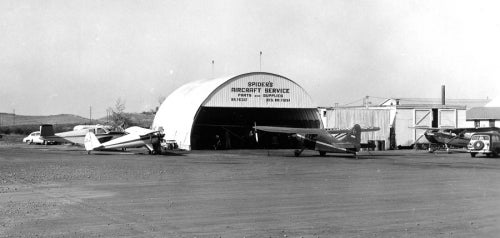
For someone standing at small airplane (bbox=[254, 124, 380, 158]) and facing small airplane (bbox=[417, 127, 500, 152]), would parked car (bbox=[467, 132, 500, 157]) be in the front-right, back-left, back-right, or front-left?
front-right

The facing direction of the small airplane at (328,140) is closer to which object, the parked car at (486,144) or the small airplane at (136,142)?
the small airplane

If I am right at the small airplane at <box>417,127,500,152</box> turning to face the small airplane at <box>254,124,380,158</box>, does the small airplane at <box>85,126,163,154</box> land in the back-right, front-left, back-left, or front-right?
front-right

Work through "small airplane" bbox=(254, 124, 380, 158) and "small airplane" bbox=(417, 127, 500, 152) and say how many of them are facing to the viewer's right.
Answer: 0

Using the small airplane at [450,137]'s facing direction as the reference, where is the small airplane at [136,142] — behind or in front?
in front

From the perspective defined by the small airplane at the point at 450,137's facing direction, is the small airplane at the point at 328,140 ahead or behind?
ahead

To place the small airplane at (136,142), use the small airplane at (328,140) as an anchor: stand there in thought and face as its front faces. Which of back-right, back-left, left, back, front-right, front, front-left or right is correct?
front-left

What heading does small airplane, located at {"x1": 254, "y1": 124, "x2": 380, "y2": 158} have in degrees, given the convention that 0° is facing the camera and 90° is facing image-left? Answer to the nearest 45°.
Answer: approximately 135°

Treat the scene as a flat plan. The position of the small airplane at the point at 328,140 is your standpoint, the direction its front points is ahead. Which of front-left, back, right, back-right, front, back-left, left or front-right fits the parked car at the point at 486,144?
back-right

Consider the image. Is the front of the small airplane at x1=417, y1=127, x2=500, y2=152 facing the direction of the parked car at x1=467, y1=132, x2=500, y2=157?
no
